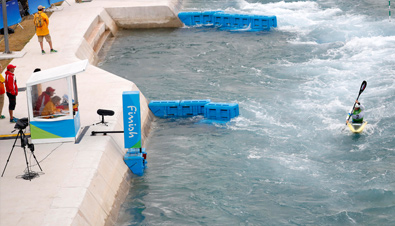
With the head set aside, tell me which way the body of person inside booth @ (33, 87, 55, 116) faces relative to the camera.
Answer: to the viewer's right

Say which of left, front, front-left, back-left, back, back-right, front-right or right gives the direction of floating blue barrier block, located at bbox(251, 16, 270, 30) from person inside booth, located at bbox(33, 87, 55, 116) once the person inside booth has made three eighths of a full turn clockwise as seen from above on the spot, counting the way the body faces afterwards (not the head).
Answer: back

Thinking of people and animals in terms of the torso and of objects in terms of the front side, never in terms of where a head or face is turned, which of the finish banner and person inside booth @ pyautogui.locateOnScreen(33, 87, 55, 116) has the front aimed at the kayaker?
the person inside booth

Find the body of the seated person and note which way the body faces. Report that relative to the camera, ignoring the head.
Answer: to the viewer's right

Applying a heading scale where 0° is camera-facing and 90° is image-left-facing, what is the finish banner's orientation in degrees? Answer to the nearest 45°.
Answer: approximately 0°

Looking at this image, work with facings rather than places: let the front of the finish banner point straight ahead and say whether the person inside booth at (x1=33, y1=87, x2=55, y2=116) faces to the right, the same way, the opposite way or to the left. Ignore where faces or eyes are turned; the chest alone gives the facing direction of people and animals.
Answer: to the left

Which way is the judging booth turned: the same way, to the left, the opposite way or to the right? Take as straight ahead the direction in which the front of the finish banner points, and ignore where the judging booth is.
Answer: to the left

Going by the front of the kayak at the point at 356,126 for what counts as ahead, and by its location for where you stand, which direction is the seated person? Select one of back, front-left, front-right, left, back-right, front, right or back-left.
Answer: front-right

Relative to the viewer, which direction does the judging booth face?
to the viewer's right

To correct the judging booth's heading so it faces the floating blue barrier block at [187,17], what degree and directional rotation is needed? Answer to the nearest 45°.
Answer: approximately 45° to its left

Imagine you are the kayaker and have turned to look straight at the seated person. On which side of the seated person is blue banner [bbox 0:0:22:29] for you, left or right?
right

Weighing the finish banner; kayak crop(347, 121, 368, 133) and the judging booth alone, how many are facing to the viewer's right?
1

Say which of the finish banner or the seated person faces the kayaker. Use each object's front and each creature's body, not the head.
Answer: the seated person

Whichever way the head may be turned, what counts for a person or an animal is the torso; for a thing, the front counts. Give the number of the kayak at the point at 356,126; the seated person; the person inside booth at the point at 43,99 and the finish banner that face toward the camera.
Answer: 2

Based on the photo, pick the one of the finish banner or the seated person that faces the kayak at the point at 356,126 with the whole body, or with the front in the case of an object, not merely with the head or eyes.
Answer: the seated person

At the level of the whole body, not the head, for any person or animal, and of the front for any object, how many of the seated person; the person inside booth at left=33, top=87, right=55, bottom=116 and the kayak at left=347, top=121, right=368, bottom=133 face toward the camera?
1

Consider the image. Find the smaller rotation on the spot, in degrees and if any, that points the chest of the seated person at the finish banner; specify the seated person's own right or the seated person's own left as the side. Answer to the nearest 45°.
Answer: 0° — they already face it

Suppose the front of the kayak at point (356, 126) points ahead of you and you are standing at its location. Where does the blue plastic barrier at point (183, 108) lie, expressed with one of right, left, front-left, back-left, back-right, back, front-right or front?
right

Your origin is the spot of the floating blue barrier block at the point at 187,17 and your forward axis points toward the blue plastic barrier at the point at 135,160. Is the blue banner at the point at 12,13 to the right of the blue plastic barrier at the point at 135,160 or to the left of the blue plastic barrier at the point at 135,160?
right
